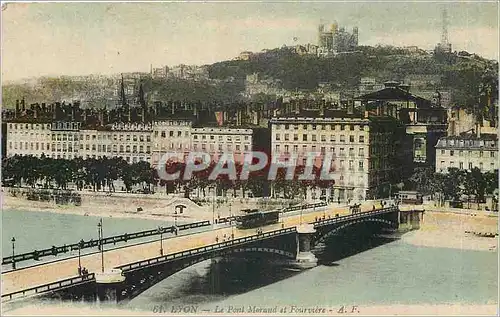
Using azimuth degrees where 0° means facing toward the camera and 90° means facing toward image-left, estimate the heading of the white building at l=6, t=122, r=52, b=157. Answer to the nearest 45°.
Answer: approximately 0°

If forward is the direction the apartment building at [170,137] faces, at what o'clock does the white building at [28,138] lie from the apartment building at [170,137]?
The white building is roughly at 3 o'clock from the apartment building.

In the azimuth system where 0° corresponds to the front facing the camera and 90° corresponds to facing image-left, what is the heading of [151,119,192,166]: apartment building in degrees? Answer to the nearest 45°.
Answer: approximately 0°

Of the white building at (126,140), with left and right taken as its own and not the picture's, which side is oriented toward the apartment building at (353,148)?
left

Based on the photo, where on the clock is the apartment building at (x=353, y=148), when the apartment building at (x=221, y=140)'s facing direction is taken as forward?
the apartment building at (x=353, y=148) is roughly at 9 o'clock from the apartment building at (x=221, y=140).

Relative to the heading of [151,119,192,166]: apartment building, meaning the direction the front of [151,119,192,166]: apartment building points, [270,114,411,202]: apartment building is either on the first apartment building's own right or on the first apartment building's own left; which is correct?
on the first apartment building's own left

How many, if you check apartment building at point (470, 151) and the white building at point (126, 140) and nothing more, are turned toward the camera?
2
